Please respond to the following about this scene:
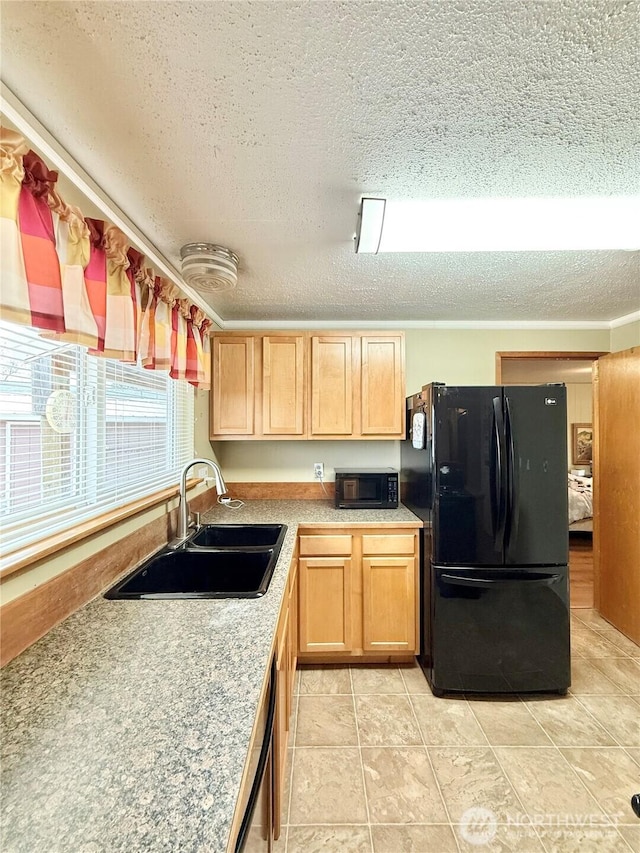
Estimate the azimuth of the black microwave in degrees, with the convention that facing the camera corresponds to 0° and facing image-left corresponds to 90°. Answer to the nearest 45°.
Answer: approximately 0°

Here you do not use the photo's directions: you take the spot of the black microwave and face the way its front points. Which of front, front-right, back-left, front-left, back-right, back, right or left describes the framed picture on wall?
back-left

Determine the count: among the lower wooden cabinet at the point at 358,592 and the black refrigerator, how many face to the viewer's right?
0

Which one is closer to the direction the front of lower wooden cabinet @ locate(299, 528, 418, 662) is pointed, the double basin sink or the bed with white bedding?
the double basin sink

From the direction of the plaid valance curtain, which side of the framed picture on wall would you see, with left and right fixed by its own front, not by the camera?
front

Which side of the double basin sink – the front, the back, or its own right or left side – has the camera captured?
right

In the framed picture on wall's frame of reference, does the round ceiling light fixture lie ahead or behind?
ahead

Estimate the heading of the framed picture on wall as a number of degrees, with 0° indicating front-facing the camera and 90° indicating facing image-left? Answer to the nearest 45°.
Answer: approximately 0°

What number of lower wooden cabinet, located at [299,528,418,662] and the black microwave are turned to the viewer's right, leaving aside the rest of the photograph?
0

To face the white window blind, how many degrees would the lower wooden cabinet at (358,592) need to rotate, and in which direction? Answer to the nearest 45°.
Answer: approximately 45° to its right

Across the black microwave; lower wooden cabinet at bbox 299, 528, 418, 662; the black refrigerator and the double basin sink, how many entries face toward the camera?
3

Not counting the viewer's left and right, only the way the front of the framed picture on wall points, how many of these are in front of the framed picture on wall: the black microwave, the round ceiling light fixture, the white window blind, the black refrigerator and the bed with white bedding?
5

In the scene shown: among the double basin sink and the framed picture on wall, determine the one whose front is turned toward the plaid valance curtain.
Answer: the framed picture on wall

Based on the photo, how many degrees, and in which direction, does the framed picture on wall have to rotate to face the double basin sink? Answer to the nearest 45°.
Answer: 0° — it already faces it
